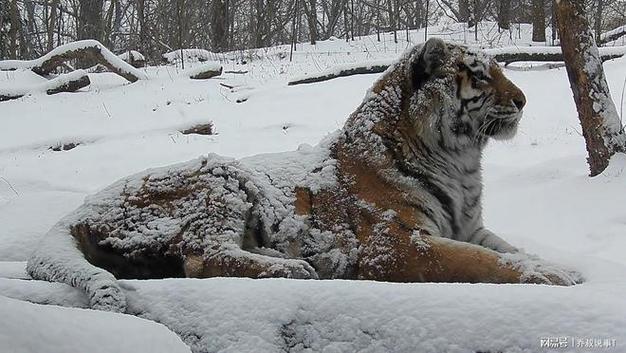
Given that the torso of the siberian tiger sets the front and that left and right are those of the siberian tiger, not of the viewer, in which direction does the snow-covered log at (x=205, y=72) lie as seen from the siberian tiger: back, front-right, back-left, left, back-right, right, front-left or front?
left

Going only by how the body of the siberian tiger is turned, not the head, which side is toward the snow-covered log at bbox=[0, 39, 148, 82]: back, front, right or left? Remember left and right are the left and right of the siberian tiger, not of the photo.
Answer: left

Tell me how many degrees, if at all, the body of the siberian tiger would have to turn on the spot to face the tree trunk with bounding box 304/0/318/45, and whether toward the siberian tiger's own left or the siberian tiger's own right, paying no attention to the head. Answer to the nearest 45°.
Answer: approximately 90° to the siberian tiger's own left

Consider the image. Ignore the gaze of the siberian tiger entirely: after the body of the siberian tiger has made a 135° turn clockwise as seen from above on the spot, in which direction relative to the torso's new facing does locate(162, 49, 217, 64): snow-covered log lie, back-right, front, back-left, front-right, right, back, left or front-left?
back-right

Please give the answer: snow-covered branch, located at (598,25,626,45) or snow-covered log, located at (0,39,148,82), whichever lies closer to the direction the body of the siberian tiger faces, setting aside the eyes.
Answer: the snow-covered branch

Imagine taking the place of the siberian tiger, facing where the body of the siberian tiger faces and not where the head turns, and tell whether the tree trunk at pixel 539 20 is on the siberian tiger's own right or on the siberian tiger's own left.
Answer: on the siberian tiger's own left

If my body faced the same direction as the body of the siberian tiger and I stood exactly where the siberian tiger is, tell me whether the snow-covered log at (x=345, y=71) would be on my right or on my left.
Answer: on my left

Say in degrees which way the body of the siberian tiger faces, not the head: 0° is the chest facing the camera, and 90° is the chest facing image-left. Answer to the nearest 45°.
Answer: approximately 270°

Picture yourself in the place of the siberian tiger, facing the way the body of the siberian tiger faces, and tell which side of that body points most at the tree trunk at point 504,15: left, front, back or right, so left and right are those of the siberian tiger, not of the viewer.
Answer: left

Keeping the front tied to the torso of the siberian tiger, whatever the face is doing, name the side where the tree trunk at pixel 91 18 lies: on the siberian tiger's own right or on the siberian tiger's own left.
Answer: on the siberian tiger's own left

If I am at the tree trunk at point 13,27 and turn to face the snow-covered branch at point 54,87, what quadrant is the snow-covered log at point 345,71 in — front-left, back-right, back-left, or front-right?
front-left

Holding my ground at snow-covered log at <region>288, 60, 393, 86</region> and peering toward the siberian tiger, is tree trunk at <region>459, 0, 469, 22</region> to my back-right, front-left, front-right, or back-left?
back-left

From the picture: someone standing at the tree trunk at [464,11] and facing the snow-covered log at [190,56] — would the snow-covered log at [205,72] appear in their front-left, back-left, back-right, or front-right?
front-left

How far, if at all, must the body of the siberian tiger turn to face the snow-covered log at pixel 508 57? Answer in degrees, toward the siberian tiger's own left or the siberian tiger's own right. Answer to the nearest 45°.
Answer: approximately 90° to the siberian tiger's own left
